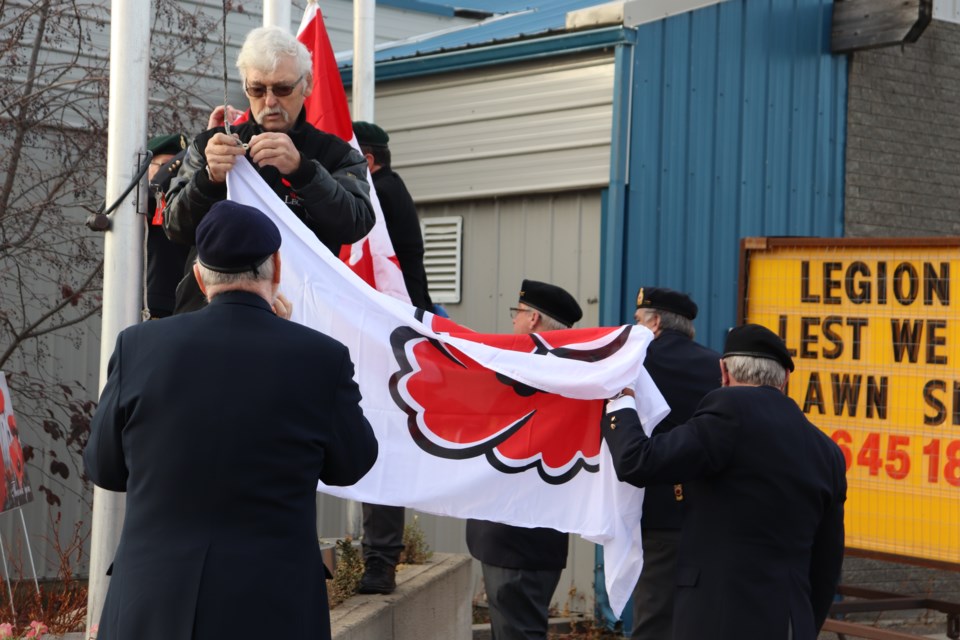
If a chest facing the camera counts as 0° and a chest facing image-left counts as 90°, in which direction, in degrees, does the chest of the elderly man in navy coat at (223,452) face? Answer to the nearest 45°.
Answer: approximately 180°

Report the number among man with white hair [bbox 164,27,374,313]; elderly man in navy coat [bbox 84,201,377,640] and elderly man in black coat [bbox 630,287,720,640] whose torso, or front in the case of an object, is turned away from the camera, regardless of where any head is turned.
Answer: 1

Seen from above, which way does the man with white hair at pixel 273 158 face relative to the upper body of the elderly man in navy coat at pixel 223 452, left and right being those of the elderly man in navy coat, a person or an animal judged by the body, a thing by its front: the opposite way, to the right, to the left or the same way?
the opposite way

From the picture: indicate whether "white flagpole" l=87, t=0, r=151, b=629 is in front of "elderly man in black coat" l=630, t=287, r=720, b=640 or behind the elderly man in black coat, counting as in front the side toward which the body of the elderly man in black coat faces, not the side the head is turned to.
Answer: in front

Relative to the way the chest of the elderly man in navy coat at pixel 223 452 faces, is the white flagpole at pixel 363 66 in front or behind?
in front

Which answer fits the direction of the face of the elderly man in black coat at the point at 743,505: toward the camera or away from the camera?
away from the camera

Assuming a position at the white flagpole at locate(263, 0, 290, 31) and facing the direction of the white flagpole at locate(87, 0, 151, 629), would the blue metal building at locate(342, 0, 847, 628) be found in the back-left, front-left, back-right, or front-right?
back-left

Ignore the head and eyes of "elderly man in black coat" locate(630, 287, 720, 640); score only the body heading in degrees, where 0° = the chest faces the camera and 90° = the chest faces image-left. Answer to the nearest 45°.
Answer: approximately 90°

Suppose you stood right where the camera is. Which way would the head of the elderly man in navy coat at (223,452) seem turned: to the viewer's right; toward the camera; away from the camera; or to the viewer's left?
away from the camera

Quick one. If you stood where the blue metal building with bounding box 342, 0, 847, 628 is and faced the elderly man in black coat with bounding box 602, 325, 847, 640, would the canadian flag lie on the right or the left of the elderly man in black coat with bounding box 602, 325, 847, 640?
right

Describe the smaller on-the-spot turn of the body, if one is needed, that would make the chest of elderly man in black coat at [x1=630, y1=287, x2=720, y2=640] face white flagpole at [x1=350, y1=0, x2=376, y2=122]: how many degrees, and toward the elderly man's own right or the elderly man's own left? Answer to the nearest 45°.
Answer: approximately 45° to the elderly man's own right

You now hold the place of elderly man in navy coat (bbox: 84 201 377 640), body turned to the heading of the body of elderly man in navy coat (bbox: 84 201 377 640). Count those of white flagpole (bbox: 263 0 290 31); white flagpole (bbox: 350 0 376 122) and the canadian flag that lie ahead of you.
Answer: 3

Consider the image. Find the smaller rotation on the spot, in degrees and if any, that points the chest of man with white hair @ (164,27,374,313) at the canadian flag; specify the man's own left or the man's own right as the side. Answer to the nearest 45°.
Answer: approximately 180°
